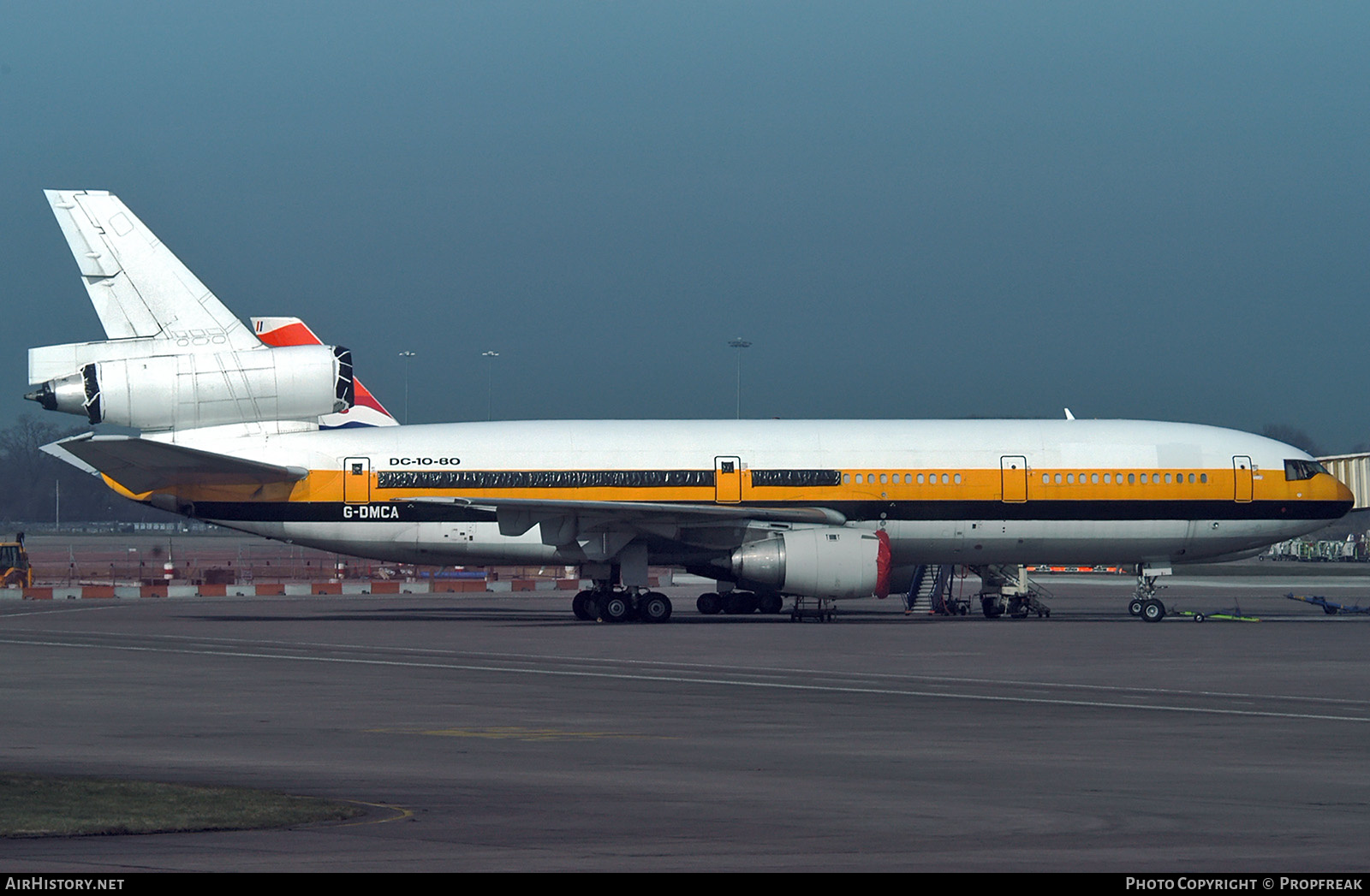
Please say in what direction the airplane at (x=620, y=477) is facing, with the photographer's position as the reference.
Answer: facing to the right of the viewer

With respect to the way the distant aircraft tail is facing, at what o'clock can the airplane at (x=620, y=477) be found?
The airplane is roughly at 3 o'clock from the distant aircraft tail.

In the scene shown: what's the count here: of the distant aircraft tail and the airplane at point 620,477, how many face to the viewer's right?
2

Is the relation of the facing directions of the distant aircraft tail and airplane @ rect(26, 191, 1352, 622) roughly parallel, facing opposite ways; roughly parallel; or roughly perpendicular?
roughly parallel

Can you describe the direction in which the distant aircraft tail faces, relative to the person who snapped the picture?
facing to the right of the viewer
